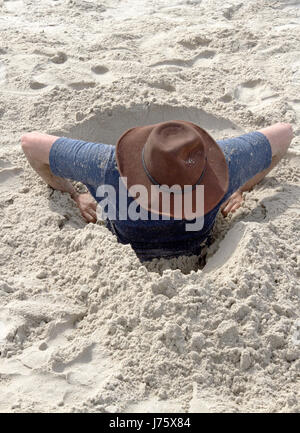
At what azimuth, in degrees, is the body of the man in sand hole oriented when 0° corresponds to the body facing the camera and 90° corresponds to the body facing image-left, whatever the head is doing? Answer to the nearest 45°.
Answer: approximately 0°
